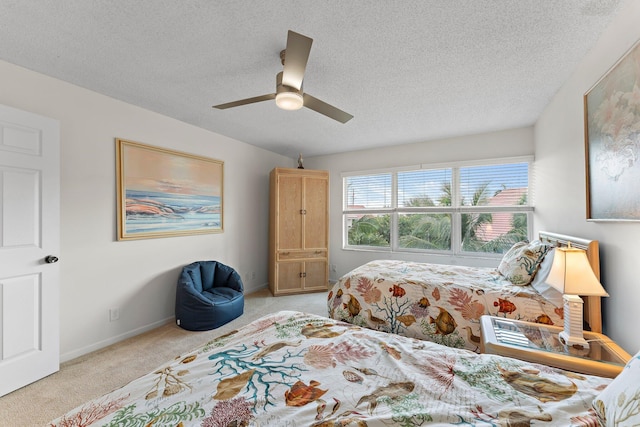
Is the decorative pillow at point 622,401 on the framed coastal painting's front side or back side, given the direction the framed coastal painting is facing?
on the front side

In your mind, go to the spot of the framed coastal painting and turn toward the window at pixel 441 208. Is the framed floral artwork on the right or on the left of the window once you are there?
right

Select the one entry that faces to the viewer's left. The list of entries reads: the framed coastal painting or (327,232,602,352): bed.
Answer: the bed

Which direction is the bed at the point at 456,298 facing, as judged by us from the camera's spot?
facing to the left of the viewer

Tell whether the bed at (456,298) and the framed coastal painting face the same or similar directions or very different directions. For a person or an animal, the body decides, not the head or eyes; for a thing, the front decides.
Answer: very different directions

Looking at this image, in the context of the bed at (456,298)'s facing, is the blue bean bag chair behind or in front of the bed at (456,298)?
in front

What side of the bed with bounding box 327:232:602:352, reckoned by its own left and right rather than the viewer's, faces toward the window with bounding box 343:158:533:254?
right

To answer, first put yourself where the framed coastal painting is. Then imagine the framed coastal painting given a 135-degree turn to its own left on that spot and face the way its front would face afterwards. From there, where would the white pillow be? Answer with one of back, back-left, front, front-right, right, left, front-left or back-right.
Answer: back-right

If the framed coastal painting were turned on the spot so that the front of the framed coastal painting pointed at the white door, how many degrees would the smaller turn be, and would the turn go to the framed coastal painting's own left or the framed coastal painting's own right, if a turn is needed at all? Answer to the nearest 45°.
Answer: approximately 90° to the framed coastal painting's own right

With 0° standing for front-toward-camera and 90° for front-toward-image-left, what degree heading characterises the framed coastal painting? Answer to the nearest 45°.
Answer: approximately 315°

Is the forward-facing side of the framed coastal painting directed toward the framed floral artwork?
yes

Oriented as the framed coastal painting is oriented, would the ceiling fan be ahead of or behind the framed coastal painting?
ahead

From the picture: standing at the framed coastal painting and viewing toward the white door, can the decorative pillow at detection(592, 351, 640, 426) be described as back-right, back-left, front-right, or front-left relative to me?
front-left

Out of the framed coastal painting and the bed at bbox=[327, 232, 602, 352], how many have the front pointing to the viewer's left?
1
